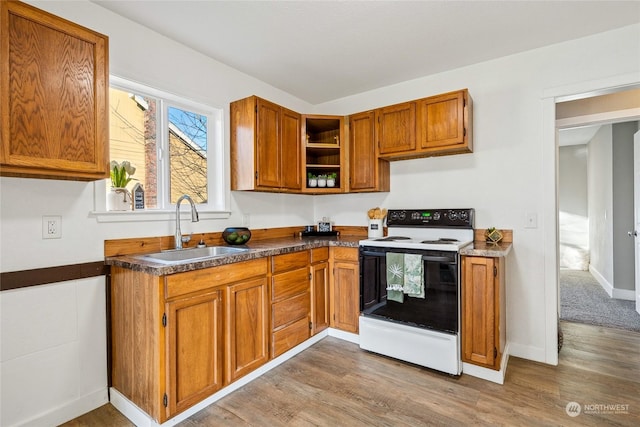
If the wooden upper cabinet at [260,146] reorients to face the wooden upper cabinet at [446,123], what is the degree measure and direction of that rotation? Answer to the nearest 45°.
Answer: approximately 45° to its left

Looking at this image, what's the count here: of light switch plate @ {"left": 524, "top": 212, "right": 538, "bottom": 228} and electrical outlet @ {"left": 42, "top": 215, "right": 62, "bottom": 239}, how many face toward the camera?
2

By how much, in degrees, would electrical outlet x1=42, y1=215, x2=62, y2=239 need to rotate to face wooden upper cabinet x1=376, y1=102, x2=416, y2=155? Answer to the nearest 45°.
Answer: approximately 90° to its left

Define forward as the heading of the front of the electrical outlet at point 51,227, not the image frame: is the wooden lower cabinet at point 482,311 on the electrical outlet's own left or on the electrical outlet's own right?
on the electrical outlet's own left

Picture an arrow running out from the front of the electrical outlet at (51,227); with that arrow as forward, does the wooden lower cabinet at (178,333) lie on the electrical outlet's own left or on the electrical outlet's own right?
on the electrical outlet's own left

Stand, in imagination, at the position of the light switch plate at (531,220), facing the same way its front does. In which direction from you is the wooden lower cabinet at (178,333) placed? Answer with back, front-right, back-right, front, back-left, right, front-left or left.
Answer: front-right

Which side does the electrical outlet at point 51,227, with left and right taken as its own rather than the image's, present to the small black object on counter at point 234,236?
left

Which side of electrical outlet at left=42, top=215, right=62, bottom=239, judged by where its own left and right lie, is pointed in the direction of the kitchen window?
left

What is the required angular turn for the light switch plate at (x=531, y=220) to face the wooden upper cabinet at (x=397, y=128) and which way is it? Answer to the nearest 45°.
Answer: approximately 90° to its right

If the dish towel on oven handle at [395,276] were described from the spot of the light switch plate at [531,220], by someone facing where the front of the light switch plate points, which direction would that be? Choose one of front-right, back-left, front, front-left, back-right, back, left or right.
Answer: front-right
